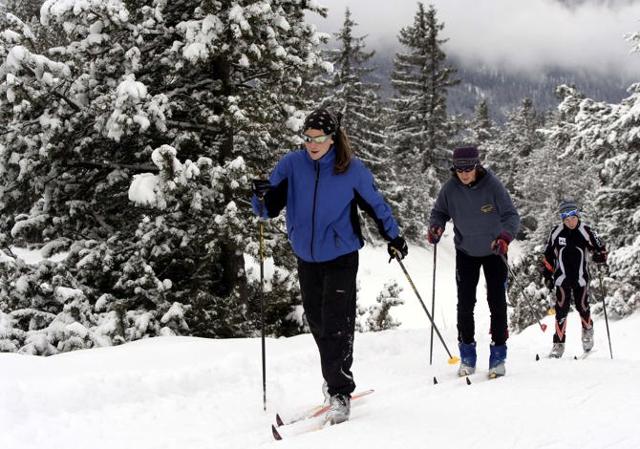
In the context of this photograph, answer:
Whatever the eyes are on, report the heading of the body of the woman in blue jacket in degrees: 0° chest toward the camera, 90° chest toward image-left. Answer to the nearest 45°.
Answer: approximately 45°

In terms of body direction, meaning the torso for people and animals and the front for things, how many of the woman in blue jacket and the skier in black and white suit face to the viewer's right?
0

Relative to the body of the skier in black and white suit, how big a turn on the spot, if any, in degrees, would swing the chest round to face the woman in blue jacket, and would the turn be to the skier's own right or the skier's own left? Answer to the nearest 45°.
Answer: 0° — they already face them

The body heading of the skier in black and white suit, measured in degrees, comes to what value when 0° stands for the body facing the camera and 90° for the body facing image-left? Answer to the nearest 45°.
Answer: approximately 0°

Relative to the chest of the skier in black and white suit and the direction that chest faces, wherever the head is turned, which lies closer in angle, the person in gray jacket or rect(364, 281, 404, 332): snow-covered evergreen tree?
the person in gray jacket

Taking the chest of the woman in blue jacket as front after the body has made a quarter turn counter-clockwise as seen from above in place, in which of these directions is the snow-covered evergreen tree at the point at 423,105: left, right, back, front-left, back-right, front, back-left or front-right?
back-left

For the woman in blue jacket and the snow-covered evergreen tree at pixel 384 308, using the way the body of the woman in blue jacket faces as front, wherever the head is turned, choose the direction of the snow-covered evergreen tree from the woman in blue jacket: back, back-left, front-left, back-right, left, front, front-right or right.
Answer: back-right

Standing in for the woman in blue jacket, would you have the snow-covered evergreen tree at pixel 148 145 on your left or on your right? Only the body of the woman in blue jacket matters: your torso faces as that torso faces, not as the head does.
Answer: on your right

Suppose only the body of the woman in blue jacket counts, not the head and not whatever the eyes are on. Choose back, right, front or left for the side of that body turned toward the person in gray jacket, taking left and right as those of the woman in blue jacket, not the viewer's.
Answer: back
